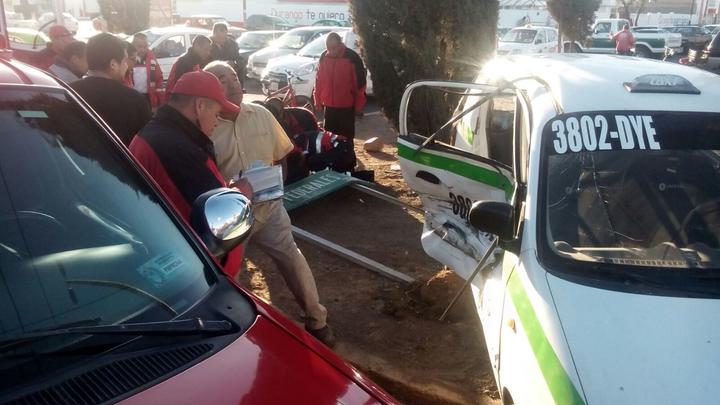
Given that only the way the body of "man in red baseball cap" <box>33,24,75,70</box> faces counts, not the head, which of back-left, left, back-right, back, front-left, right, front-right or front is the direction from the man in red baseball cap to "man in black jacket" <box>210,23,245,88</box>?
front-left

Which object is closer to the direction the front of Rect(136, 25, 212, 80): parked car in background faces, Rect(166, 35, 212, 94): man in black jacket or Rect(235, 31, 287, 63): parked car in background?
the man in black jacket

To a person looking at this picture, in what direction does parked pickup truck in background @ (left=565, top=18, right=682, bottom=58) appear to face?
facing to the left of the viewer

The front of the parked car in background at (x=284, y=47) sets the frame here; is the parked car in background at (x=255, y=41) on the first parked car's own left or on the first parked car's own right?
on the first parked car's own right

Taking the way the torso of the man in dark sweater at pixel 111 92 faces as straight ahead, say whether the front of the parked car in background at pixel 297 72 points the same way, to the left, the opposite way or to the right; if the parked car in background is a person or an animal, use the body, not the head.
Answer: the opposite way

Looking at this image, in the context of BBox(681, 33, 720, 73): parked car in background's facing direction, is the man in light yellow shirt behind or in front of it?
in front

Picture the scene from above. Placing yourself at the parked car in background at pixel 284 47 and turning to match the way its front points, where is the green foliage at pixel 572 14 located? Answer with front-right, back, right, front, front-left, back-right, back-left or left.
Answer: back

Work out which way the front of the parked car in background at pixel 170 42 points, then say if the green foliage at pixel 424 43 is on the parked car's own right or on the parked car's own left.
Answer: on the parked car's own left

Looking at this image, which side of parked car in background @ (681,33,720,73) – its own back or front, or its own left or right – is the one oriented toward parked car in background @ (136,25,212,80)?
front

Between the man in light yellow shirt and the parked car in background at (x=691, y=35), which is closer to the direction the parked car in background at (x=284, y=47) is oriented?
the man in light yellow shirt

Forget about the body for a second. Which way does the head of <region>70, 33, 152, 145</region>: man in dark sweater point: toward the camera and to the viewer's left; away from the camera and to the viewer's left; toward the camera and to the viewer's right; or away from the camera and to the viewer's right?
away from the camera and to the viewer's right

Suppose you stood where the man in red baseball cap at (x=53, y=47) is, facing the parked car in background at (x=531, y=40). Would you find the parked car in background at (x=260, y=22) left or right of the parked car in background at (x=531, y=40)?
left

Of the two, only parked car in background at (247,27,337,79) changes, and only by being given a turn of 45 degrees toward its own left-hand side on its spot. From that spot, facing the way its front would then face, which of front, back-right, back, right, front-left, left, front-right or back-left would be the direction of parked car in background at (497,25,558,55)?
back-left

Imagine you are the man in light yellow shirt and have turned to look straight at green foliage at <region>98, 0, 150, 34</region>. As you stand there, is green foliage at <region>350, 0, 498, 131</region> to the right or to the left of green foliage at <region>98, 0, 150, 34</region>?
right
